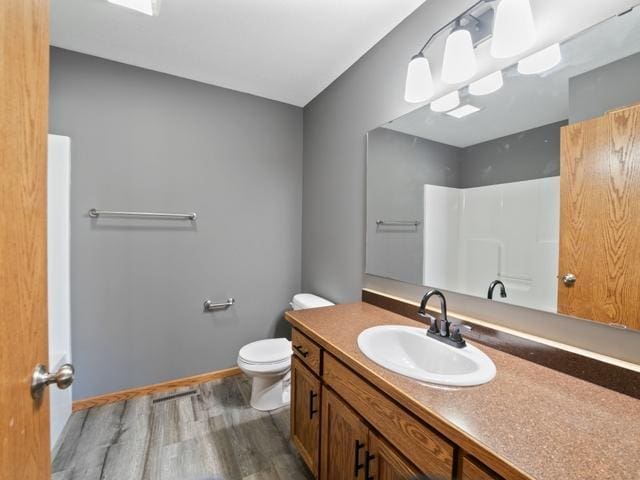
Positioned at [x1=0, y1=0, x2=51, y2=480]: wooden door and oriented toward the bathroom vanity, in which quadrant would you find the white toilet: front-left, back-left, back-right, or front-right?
front-left

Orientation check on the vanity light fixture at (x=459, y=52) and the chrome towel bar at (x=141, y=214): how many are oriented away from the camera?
0

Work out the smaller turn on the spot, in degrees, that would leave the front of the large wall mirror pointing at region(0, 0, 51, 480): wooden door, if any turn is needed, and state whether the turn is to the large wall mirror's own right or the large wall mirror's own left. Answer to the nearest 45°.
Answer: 0° — it already faces it

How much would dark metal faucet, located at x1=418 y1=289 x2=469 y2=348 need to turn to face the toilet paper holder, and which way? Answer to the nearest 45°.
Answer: approximately 45° to its right

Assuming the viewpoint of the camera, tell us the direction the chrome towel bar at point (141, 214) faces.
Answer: facing the viewer

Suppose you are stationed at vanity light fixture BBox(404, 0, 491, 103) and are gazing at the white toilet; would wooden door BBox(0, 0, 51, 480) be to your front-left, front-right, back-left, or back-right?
front-left

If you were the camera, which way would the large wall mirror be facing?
facing the viewer and to the left of the viewer

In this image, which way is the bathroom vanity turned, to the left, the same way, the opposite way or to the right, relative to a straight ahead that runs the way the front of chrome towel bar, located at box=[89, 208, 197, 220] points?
to the right
